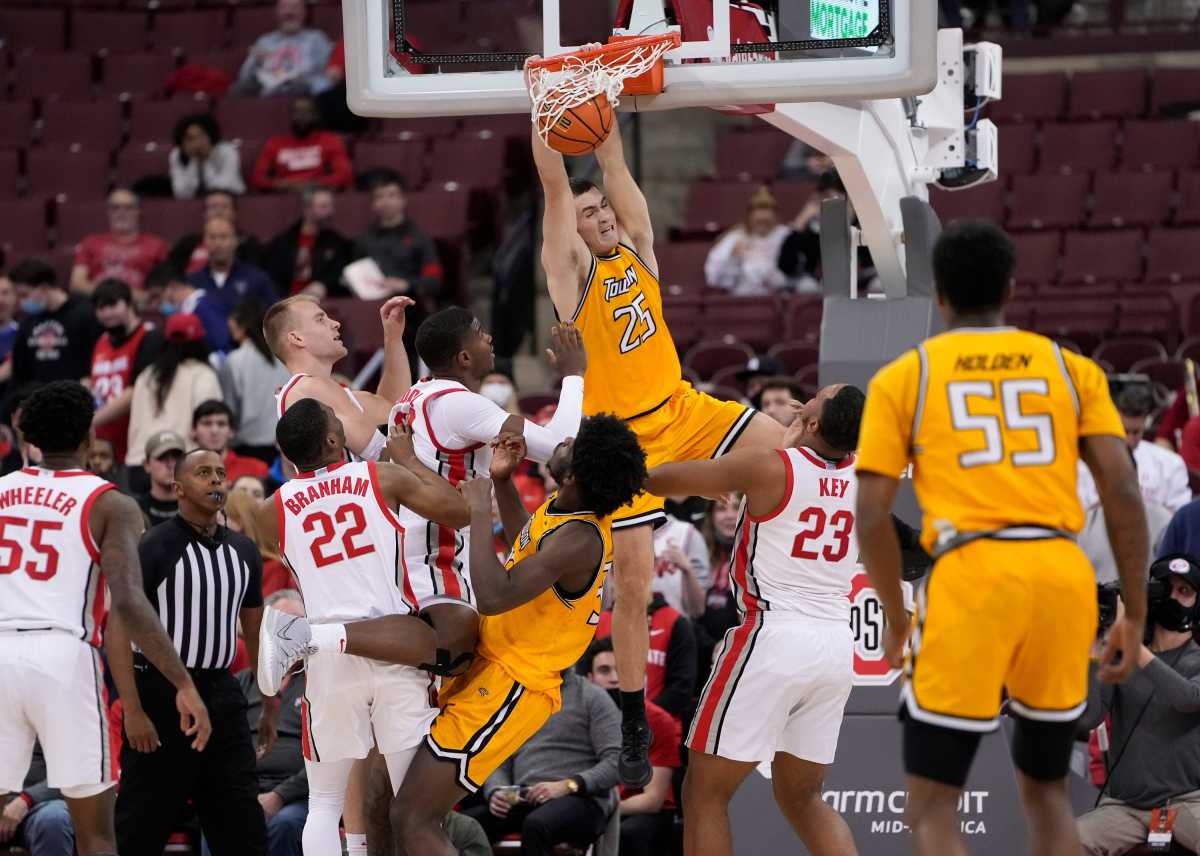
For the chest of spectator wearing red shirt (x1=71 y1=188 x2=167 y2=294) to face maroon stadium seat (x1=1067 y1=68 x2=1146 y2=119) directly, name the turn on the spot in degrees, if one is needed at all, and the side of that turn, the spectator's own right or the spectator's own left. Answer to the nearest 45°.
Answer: approximately 90° to the spectator's own left

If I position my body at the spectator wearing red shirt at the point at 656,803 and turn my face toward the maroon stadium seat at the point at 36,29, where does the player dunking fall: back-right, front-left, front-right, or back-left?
back-left

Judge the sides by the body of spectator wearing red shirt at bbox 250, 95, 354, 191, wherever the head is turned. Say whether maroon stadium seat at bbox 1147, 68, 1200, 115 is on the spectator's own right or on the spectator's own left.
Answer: on the spectator's own left

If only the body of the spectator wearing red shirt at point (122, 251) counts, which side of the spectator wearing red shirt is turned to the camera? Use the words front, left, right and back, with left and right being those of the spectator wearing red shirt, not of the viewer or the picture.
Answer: front

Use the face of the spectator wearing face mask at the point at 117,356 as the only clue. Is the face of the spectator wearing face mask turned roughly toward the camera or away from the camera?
toward the camera

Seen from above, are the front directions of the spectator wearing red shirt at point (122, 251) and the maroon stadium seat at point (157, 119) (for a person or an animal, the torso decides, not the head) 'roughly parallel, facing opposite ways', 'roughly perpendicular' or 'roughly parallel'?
roughly parallel

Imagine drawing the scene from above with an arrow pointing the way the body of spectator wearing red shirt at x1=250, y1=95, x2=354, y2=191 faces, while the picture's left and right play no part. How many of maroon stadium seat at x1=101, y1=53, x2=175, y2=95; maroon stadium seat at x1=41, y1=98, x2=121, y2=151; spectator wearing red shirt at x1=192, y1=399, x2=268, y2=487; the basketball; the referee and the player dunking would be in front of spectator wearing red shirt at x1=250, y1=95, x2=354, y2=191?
4

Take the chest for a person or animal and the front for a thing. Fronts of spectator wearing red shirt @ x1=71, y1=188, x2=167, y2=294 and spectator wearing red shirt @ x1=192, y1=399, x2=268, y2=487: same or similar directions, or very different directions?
same or similar directions

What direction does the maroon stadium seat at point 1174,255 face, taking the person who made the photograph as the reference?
facing the viewer

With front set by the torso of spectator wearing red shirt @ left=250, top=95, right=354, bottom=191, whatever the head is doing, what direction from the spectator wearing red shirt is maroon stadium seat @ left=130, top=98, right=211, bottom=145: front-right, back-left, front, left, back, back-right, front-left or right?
back-right

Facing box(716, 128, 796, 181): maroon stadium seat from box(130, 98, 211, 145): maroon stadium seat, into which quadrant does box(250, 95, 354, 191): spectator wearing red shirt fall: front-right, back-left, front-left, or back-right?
front-right

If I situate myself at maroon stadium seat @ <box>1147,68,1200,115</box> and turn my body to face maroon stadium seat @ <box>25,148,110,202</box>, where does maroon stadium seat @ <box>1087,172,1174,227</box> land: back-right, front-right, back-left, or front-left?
front-left

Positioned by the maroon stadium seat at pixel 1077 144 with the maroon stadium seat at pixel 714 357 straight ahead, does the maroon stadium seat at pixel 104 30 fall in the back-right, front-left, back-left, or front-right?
front-right

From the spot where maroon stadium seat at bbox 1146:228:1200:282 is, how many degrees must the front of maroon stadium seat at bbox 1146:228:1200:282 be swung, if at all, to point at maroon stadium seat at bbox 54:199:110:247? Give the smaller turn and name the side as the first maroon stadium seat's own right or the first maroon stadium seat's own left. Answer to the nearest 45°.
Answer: approximately 90° to the first maroon stadium seat's own right

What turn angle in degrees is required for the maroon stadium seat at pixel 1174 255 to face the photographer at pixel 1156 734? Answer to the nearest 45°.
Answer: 0° — it already faces them

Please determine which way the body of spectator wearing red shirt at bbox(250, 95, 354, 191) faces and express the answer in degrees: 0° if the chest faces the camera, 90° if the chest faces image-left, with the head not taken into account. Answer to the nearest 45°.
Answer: approximately 0°

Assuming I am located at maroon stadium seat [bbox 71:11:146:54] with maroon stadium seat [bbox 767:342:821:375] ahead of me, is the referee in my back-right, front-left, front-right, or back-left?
front-right

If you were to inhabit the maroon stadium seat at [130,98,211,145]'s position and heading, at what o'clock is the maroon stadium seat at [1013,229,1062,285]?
the maroon stadium seat at [1013,229,1062,285] is roughly at 10 o'clock from the maroon stadium seat at [130,98,211,145].

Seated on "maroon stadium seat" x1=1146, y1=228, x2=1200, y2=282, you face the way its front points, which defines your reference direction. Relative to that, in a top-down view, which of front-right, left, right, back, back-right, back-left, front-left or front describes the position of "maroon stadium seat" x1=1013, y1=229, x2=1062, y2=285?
right

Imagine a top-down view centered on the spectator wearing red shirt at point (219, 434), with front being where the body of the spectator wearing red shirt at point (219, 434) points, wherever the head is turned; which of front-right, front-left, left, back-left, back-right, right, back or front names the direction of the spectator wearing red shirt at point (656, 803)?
front-left

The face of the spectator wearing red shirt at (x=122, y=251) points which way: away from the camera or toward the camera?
toward the camera
